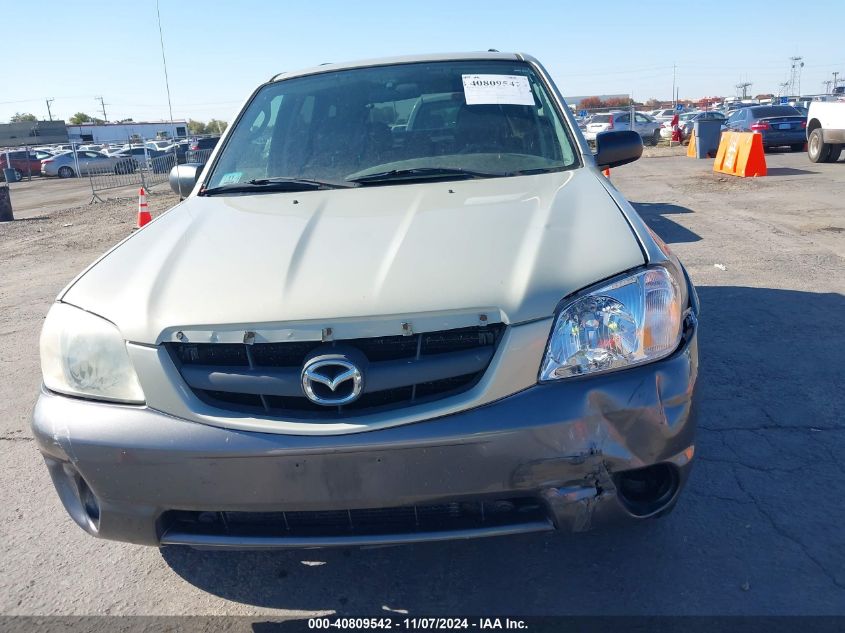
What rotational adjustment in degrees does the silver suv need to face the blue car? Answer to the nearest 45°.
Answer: approximately 135° to its left

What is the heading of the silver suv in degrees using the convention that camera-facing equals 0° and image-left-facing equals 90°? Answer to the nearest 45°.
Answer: approximately 0°

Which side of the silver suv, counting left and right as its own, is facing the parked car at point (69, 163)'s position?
back

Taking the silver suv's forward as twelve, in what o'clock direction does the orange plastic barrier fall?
The orange plastic barrier is roughly at 7 o'clock from the silver suv.

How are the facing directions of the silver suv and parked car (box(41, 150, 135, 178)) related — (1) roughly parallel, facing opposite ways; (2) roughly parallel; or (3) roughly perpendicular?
roughly perpendicular

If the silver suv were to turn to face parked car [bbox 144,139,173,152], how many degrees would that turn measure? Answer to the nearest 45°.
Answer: approximately 180°

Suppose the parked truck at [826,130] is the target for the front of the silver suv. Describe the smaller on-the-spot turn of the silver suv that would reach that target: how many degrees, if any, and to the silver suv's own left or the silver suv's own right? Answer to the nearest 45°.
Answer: approximately 135° to the silver suv's own left

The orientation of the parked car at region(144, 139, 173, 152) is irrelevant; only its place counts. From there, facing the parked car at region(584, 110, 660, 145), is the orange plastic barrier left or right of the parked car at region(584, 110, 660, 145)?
right
